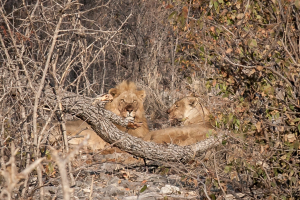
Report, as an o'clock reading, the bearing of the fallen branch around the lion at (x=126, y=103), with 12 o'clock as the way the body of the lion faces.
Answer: The fallen branch is roughly at 12 o'clock from the lion.

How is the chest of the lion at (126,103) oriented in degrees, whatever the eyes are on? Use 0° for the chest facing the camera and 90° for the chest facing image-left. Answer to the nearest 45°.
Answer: approximately 0°

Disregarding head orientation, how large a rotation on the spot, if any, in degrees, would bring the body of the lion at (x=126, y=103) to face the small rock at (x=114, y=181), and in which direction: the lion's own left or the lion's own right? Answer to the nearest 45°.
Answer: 0° — it already faces it

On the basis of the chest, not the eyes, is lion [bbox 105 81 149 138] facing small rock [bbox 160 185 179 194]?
yes
